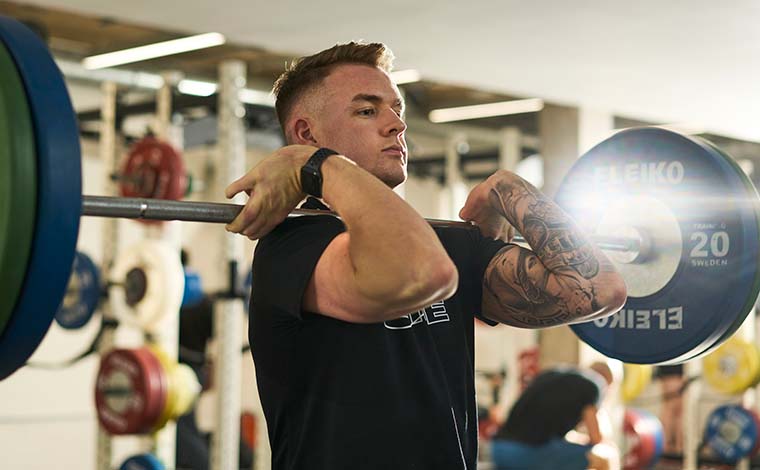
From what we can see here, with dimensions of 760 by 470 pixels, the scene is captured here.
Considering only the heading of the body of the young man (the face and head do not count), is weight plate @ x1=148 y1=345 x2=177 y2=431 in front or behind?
behind

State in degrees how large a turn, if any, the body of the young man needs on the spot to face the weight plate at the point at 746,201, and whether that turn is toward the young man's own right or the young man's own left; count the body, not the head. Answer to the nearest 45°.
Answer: approximately 90° to the young man's own left

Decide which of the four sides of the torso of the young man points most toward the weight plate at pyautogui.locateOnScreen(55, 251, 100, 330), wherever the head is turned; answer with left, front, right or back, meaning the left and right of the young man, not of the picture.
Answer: back

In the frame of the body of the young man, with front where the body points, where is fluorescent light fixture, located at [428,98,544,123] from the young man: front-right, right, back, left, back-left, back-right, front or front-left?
back-left

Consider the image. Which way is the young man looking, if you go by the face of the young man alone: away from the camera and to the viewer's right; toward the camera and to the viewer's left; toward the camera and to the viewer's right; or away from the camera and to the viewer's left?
toward the camera and to the viewer's right

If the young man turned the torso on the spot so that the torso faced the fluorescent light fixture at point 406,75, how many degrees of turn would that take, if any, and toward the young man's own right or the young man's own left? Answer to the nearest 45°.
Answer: approximately 135° to the young man's own left

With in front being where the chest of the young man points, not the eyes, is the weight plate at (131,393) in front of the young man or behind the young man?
behind

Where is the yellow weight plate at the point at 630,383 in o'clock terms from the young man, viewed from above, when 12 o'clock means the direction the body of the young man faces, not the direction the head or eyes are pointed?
The yellow weight plate is roughly at 8 o'clock from the young man.

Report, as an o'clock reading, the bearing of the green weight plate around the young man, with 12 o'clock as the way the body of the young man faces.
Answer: The green weight plate is roughly at 3 o'clock from the young man.

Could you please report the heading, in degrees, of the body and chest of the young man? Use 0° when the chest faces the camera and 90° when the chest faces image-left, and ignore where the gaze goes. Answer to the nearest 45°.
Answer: approximately 315°
